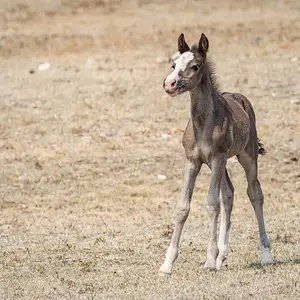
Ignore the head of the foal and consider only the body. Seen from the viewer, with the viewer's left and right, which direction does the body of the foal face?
facing the viewer and to the left of the viewer
